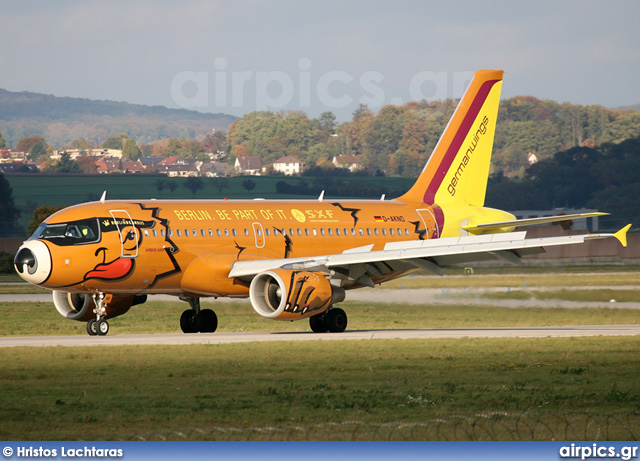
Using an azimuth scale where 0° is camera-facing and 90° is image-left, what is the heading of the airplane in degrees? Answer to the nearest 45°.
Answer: approximately 45°
